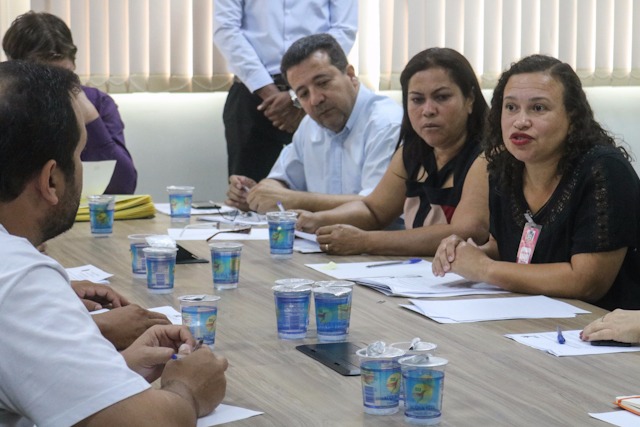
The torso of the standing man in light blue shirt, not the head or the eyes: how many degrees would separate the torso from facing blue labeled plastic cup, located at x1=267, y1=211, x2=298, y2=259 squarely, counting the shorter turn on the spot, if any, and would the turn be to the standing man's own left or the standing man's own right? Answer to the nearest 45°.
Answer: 0° — they already face it

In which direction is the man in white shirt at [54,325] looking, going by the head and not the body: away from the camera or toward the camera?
away from the camera

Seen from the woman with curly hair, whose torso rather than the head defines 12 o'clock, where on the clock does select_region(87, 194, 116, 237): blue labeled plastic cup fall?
The blue labeled plastic cup is roughly at 2 o'clock from the woman with curly hair.

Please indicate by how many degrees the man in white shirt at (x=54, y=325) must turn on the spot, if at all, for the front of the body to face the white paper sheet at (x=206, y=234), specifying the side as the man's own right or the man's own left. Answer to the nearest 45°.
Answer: approximately 45° to the man's own left

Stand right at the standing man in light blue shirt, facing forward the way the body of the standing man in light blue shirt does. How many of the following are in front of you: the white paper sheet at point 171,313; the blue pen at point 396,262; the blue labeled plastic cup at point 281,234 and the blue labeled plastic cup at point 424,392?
4

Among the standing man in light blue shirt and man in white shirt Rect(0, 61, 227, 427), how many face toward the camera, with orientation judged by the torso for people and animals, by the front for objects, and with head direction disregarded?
1

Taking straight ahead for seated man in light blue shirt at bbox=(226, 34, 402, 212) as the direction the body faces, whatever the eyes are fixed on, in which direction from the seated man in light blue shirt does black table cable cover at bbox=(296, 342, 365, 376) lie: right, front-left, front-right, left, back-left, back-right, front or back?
front-left

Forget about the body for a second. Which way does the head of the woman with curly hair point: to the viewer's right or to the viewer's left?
to the viewer's left

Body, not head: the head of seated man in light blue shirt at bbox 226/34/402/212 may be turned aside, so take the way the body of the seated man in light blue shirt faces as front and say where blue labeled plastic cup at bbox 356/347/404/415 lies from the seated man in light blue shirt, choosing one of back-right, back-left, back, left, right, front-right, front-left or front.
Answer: front-left

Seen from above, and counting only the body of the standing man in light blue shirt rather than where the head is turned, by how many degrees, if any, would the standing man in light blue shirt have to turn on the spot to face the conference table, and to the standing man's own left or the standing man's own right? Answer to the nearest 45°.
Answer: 0° — they already face it

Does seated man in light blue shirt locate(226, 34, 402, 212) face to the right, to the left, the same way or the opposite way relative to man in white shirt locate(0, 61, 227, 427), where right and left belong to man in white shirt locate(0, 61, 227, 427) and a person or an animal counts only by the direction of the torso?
the opposite way
